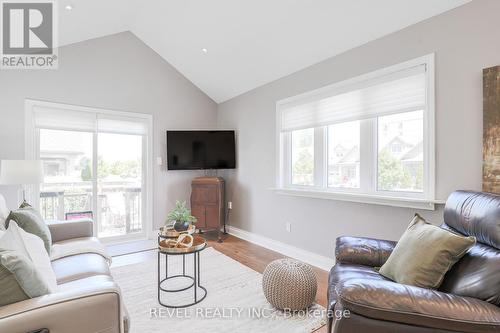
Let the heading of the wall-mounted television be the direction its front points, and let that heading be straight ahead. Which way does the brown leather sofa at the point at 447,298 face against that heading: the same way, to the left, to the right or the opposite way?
to the right

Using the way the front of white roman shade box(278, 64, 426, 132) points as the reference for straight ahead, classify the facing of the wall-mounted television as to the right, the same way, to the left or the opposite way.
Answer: to the left

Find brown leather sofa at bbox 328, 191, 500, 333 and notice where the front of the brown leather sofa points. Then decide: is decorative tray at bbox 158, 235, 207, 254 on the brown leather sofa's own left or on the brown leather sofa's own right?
on the brown leather sofa's own right

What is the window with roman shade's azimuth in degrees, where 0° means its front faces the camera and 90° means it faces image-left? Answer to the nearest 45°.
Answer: approximately 45°

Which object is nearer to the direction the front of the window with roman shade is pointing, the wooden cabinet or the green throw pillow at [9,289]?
the green throw pillow

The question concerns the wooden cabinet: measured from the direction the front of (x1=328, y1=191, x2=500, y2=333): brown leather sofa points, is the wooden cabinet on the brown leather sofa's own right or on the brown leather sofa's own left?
on the brown leather sofa's own right

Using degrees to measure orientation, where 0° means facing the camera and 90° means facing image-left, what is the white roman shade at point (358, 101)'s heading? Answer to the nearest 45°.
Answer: approximately 45°
